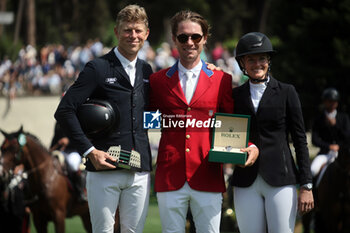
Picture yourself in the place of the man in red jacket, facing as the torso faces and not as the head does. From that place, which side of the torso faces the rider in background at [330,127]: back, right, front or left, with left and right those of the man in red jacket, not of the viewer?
back

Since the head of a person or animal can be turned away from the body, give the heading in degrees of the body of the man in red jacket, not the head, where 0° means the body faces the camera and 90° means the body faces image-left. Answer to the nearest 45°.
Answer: approximately 0°

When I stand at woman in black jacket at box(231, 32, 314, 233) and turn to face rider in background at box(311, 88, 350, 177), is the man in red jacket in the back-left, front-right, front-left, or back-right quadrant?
back-left

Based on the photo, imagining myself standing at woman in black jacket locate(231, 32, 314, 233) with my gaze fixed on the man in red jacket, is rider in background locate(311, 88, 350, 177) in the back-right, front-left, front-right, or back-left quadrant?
back-right

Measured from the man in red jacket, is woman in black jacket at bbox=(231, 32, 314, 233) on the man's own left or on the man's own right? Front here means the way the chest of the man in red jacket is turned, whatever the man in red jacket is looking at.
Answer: on the man's own left
